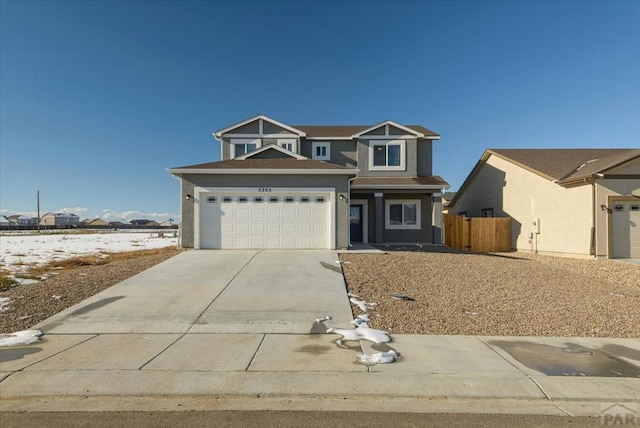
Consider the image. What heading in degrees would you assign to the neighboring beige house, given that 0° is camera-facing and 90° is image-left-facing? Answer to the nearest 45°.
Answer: approximately 315°

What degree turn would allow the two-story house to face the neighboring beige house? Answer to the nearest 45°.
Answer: approximately 90° to its left

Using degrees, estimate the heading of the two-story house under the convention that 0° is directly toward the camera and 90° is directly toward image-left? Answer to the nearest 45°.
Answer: approximately 0°

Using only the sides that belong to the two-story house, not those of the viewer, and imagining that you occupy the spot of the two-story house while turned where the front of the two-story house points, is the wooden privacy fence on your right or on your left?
on your left

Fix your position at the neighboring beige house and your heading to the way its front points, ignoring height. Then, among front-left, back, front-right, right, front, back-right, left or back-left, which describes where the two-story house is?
right

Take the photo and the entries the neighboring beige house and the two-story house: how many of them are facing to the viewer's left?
0
